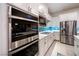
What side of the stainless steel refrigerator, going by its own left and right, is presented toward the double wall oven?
front

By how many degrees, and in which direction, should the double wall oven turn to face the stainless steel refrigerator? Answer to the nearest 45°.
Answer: approximately 45° to its left

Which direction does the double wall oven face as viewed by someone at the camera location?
facing the viewer and to the right of the viewer

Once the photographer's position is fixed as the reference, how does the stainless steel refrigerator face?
facing the viewer and to the left of the viewer

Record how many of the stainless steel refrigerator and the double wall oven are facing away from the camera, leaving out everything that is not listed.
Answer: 0
